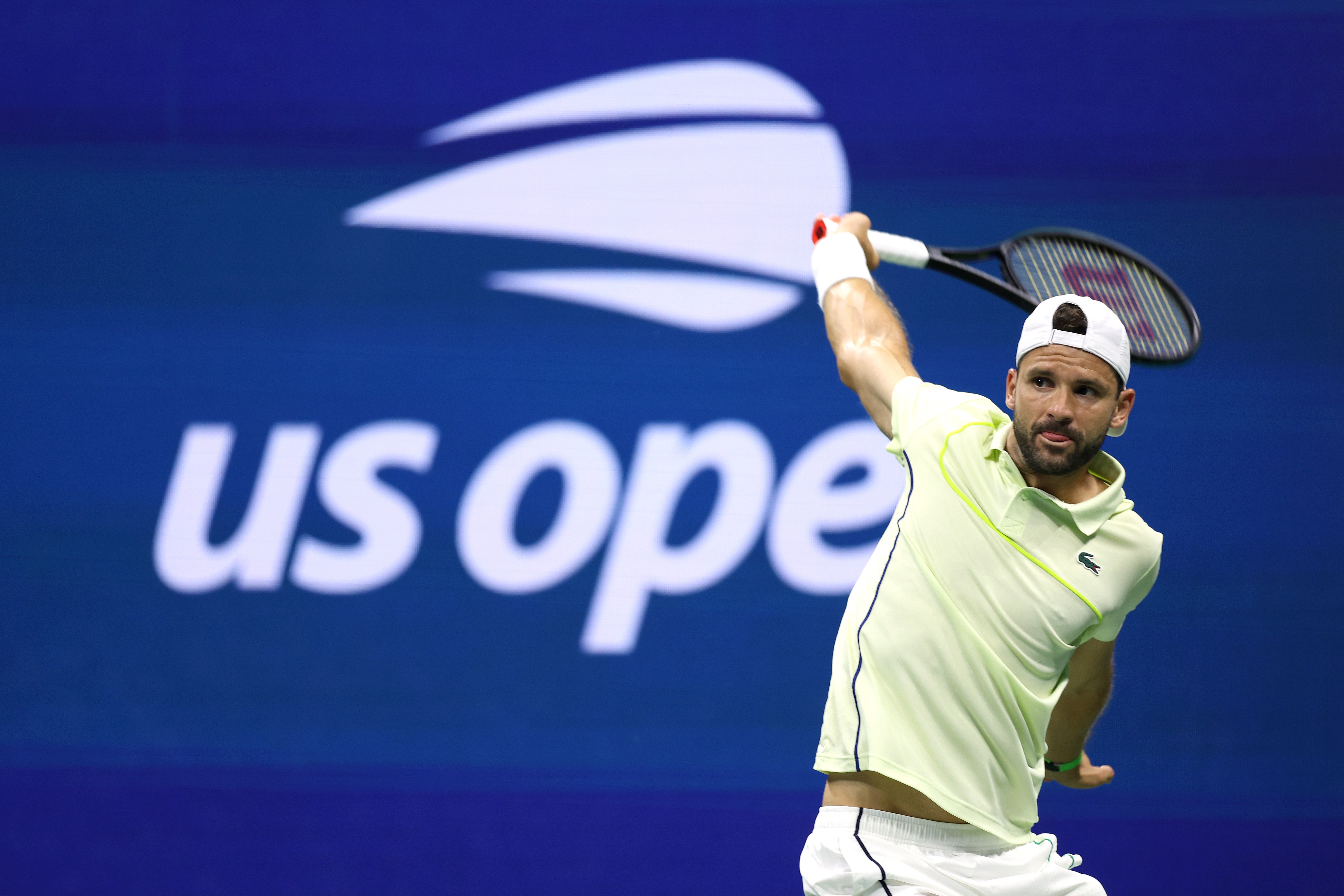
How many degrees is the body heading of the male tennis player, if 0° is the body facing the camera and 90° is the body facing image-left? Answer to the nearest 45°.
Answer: approximately 315°
